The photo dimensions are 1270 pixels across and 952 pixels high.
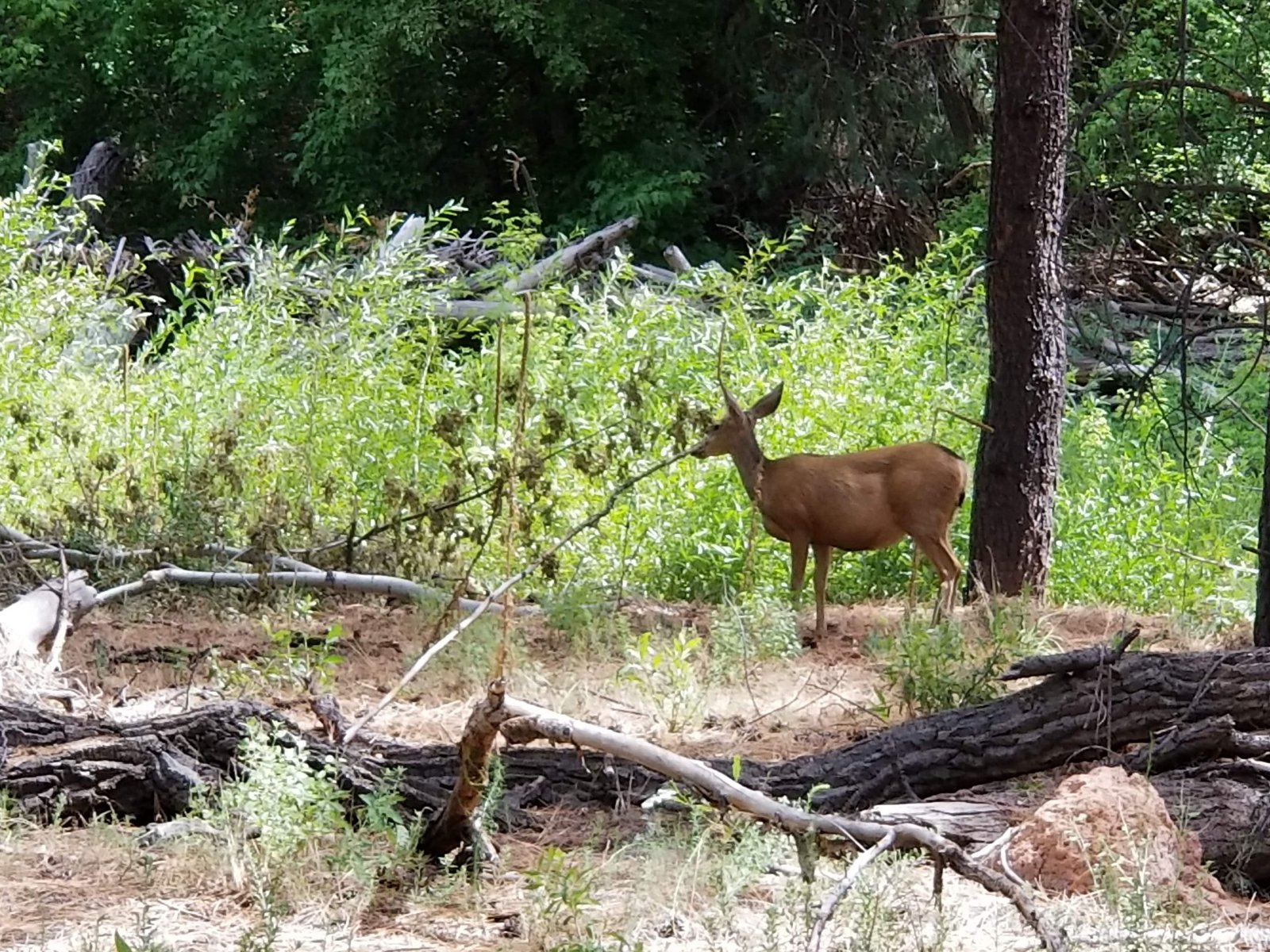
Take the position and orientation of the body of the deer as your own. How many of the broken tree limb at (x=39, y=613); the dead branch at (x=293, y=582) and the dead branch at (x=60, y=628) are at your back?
0

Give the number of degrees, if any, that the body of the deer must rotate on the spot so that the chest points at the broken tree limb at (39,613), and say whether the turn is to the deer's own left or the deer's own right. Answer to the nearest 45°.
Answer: approximately 45° to the deer's own left

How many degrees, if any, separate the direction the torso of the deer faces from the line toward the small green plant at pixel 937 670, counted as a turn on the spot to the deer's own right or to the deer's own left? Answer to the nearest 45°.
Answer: approximately 90° to the deer's own left

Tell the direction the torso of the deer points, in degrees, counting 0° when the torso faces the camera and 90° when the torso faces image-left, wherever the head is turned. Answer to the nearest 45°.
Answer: approximately 90°

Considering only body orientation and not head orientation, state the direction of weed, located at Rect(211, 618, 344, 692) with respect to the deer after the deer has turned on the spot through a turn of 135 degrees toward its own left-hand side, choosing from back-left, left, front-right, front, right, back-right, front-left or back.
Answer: right

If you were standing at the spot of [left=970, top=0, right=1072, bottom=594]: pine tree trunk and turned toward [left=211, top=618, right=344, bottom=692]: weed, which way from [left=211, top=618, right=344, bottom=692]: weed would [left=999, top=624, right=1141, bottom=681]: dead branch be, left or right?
left

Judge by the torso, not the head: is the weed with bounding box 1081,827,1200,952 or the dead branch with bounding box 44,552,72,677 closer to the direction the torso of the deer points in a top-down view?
the dead branch

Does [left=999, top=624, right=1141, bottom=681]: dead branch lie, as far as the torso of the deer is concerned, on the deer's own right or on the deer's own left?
on the deer's own left

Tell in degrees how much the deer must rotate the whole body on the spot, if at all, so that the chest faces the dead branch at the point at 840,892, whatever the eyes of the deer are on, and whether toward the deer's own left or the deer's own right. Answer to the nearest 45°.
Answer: approximately 90° to the deer's own left

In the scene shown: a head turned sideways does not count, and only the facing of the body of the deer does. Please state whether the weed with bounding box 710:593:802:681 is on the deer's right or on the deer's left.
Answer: on the deer's left

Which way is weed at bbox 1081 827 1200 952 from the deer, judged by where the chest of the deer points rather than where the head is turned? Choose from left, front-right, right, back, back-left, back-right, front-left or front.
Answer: left
